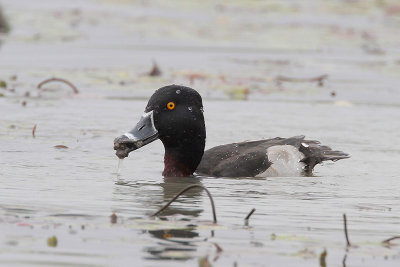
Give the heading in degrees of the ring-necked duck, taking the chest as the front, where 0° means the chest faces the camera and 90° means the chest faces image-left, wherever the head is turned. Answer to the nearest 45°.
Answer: approximately 90°

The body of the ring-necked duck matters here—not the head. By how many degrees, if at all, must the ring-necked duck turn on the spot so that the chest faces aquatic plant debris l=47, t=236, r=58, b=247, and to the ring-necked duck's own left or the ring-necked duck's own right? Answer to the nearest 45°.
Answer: approximately 90° to the ring-necked duck's own left

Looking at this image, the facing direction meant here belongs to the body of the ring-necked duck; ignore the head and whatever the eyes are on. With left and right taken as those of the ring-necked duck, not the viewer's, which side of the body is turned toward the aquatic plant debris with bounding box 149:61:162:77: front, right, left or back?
right

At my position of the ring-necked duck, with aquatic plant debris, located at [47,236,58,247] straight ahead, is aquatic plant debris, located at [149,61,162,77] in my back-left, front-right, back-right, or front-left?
back-right

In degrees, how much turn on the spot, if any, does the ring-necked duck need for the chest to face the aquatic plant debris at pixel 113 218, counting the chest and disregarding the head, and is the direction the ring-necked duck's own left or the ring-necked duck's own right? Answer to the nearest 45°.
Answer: approximately 90° to the ring-necked duck's own left
